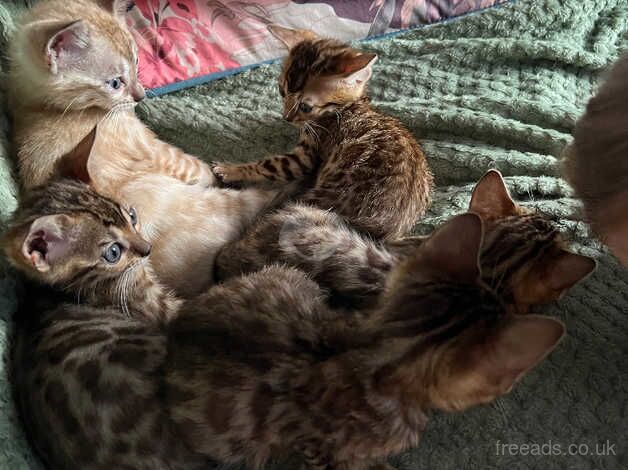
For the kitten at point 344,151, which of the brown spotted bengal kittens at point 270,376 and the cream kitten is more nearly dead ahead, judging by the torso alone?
the cream kitten

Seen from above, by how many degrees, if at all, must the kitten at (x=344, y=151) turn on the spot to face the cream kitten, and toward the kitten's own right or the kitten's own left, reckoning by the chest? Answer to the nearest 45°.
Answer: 0° — it already faces it

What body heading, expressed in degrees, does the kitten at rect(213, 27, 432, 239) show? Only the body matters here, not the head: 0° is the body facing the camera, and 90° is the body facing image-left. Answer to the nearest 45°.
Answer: approximately 90°
